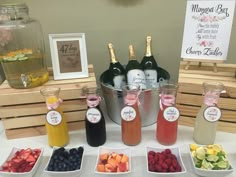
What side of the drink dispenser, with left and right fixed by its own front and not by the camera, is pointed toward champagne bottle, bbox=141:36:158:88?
left

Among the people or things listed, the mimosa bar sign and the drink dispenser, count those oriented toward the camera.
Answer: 2

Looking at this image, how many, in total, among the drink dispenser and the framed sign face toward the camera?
2

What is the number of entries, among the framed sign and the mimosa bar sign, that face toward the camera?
2

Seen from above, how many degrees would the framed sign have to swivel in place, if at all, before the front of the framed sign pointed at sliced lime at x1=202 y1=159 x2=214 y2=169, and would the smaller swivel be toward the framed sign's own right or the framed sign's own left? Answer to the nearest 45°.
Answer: approximately 45° to the framed sign's own left
